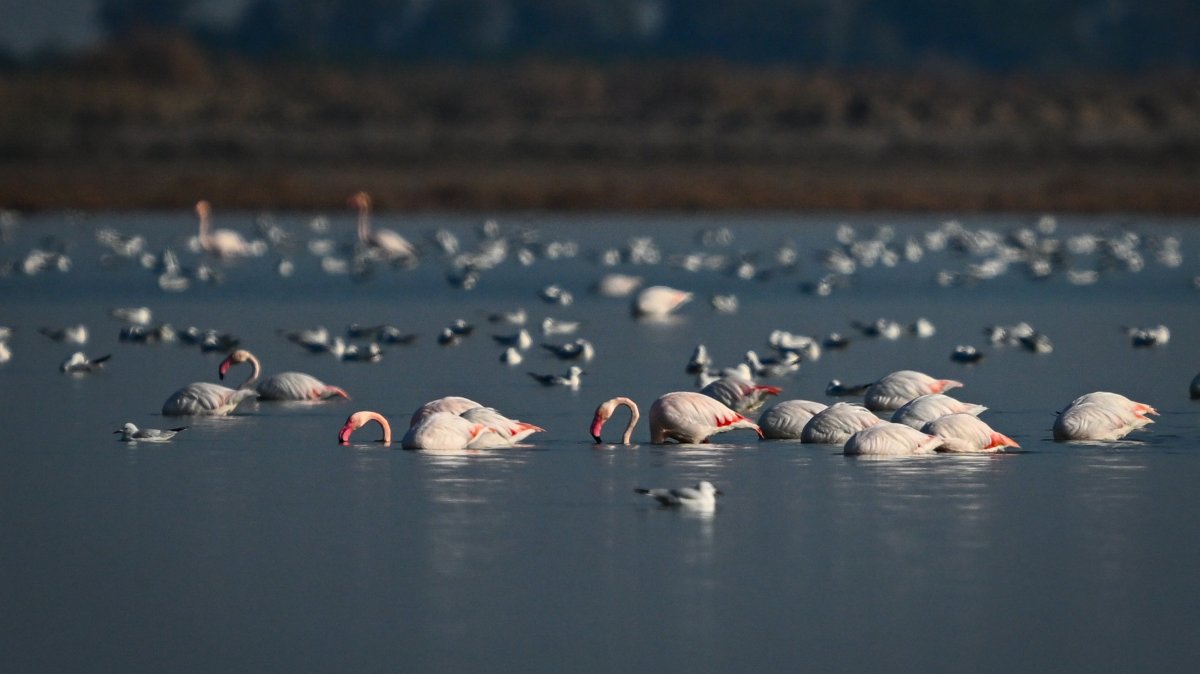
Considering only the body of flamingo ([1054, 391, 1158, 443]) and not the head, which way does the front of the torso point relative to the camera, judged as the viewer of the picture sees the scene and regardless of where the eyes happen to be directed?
to the viewer's left

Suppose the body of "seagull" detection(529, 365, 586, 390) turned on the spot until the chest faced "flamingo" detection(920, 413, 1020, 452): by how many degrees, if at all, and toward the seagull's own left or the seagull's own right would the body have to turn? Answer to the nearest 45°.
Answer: approximately 45° to the seagull's own right

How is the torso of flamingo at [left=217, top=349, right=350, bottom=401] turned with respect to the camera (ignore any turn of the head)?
to the viewer's left

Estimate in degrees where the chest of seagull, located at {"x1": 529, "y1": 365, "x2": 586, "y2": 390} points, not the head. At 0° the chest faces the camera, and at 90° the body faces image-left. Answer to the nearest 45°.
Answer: approximately 270°

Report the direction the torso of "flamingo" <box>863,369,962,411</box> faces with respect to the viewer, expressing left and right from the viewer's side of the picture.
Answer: facing to the left of the viewer

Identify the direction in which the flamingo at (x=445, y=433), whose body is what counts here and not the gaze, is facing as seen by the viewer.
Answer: to the viewer's left

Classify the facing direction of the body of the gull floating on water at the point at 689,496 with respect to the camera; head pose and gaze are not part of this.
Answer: to the viewer's right

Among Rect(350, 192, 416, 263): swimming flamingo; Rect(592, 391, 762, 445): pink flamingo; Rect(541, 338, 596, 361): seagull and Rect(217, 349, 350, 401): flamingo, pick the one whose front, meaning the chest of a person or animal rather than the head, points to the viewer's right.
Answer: the seagull

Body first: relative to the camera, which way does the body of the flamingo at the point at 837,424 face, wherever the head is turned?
to the viewer's left

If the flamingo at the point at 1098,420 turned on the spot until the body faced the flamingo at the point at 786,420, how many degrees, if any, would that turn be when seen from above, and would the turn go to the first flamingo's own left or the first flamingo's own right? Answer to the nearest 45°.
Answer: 0° — it already faces it

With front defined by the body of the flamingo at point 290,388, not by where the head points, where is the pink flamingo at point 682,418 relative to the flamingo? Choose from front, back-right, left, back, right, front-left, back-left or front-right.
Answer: back-left

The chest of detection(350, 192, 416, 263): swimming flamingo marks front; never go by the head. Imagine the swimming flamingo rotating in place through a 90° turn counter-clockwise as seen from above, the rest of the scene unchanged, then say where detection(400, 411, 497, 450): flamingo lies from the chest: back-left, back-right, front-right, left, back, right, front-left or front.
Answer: front

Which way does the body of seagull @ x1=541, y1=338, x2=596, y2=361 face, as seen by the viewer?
to the viewer's right
